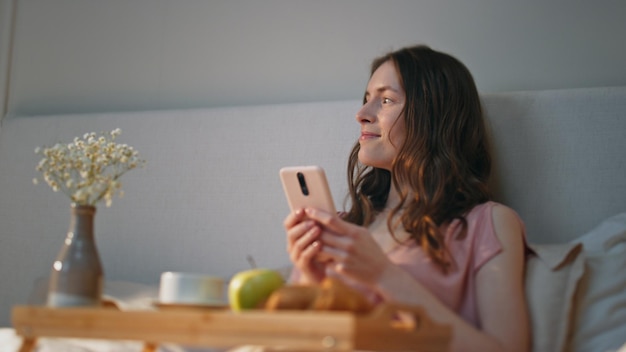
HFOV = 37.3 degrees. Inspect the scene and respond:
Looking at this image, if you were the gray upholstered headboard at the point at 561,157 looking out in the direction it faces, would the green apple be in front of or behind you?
in front

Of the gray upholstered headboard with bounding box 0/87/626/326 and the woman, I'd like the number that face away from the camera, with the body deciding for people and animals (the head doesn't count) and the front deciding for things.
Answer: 0

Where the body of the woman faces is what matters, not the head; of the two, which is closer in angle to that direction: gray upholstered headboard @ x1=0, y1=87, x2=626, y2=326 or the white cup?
the white cup

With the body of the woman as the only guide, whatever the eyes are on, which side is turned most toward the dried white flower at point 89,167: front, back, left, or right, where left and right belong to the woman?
front

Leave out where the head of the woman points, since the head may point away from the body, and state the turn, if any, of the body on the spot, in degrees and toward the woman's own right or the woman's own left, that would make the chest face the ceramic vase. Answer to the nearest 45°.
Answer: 0° — they already face it

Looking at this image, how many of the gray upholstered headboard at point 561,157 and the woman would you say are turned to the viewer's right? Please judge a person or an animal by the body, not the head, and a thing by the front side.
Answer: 0

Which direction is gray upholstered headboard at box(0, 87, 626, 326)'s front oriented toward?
toward the camera

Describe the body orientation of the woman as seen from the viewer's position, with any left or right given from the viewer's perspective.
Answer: facing the viewer and to the left of the viewer

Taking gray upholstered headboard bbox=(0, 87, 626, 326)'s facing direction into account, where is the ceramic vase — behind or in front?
in front

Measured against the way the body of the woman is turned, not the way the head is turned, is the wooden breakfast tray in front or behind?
in front

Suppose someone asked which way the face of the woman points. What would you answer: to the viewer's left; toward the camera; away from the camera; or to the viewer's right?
to the viewer's left
